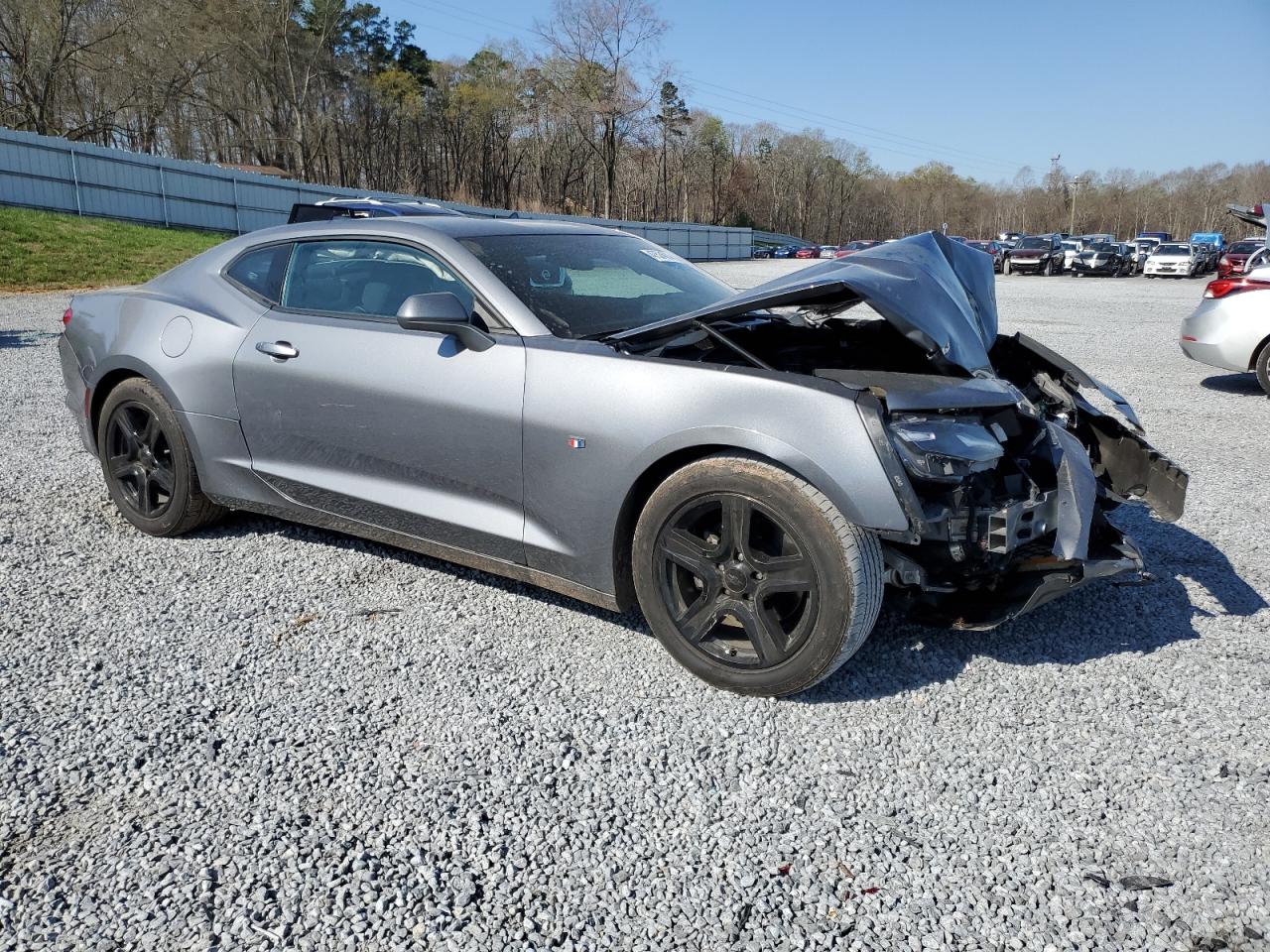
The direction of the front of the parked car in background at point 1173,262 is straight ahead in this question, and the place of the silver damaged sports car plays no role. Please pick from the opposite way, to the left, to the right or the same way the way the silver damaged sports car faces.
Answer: to the left

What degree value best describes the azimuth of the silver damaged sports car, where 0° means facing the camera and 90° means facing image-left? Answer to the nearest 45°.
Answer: approximately 315°

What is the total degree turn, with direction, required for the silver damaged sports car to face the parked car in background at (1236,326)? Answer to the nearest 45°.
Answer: approximately 90° to its left

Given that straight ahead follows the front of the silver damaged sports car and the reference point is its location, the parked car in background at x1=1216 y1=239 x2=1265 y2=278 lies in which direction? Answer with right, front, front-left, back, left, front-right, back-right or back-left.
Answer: left

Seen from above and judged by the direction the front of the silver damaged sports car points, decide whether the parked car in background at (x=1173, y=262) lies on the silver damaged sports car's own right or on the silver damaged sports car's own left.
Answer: on the silver damaged sports car's own left

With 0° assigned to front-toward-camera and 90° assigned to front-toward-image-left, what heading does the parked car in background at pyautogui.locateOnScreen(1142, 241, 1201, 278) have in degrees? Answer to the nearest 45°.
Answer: approximately 0°

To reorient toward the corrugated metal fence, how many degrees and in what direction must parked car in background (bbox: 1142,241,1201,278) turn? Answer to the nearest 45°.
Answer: approximately 45° to its right

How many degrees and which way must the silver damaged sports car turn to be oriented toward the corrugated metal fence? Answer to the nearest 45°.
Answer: approximately 180°

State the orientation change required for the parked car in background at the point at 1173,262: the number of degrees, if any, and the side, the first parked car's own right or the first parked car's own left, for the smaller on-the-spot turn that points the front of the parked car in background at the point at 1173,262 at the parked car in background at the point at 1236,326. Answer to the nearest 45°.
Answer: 0° — it already faces it

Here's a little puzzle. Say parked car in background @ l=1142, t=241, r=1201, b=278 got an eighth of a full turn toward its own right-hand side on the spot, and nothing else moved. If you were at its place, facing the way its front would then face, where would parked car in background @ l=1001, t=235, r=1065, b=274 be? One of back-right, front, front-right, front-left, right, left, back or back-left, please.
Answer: front-right

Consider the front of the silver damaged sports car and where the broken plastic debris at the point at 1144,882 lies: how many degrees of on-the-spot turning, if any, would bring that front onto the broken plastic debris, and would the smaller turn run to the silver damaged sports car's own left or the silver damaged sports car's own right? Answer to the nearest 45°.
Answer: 0° — it already faces it

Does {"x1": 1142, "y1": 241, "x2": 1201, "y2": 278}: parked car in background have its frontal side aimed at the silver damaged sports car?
yes

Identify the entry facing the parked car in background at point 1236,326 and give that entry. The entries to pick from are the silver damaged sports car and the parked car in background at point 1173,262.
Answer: the parked car in background at point 1173,262
